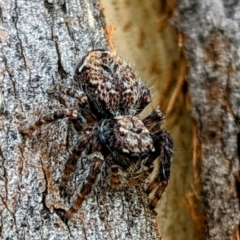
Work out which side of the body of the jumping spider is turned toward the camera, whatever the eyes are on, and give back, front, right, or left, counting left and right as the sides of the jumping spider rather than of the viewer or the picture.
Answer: front
